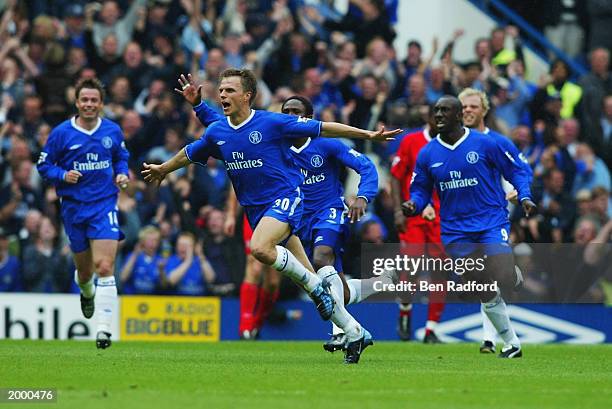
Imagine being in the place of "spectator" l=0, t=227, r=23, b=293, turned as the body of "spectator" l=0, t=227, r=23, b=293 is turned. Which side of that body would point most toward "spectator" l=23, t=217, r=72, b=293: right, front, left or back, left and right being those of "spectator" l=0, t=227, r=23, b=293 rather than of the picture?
left

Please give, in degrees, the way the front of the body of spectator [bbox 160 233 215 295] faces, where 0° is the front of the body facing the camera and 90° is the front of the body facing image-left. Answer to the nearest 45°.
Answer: approximately 0°

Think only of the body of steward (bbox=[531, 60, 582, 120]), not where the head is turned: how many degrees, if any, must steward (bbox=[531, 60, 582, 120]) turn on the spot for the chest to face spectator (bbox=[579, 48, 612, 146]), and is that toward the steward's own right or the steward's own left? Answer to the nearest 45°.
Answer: approximately 135° to the steward's own left

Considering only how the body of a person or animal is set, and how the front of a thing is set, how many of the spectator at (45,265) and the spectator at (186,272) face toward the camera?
2

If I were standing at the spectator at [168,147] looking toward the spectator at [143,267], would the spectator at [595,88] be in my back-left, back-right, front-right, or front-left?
back-left

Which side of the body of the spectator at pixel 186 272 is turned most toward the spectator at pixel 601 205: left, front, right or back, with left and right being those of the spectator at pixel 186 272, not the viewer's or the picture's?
left

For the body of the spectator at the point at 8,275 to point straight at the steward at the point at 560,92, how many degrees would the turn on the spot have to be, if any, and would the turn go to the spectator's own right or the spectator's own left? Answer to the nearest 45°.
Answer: approximately 90° to the spectator's own left
